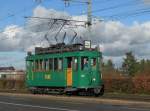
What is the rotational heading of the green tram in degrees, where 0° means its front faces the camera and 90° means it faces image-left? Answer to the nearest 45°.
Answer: approximately 315°
